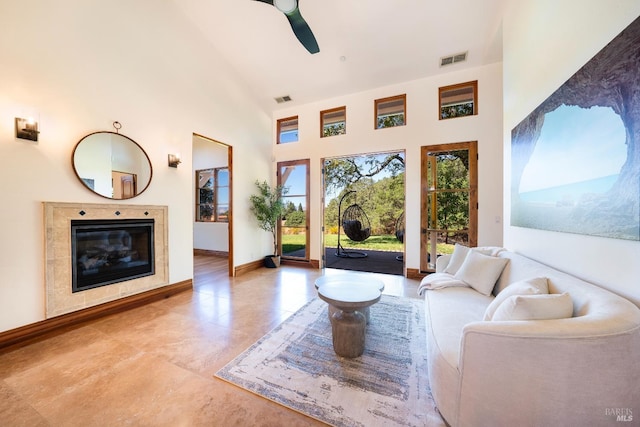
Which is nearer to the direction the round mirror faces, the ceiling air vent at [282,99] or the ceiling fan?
the ceiling fan

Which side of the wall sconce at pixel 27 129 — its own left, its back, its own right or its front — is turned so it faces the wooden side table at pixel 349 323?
front

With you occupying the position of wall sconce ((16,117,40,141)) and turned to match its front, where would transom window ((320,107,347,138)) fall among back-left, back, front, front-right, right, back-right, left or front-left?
front-left

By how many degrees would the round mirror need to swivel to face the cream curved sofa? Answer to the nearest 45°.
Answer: approximately 45° to its right

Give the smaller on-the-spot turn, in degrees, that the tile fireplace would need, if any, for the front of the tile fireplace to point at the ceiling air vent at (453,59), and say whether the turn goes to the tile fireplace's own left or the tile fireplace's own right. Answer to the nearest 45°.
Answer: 0° — it already faces it

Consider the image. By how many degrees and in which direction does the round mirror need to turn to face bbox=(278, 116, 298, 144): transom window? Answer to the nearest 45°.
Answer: approximately 45° to its left

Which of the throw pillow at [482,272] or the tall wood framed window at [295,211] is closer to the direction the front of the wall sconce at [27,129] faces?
the throw pillow

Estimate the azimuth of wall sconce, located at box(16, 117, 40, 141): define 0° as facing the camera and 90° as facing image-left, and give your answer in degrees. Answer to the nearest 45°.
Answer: approximately 315°

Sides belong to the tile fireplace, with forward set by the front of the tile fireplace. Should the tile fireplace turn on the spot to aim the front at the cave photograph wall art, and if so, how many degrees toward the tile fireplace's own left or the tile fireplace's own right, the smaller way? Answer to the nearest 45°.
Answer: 0° — it already faces it

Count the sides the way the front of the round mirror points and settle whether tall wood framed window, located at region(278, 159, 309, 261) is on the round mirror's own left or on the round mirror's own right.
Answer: on the round mirror's own left
